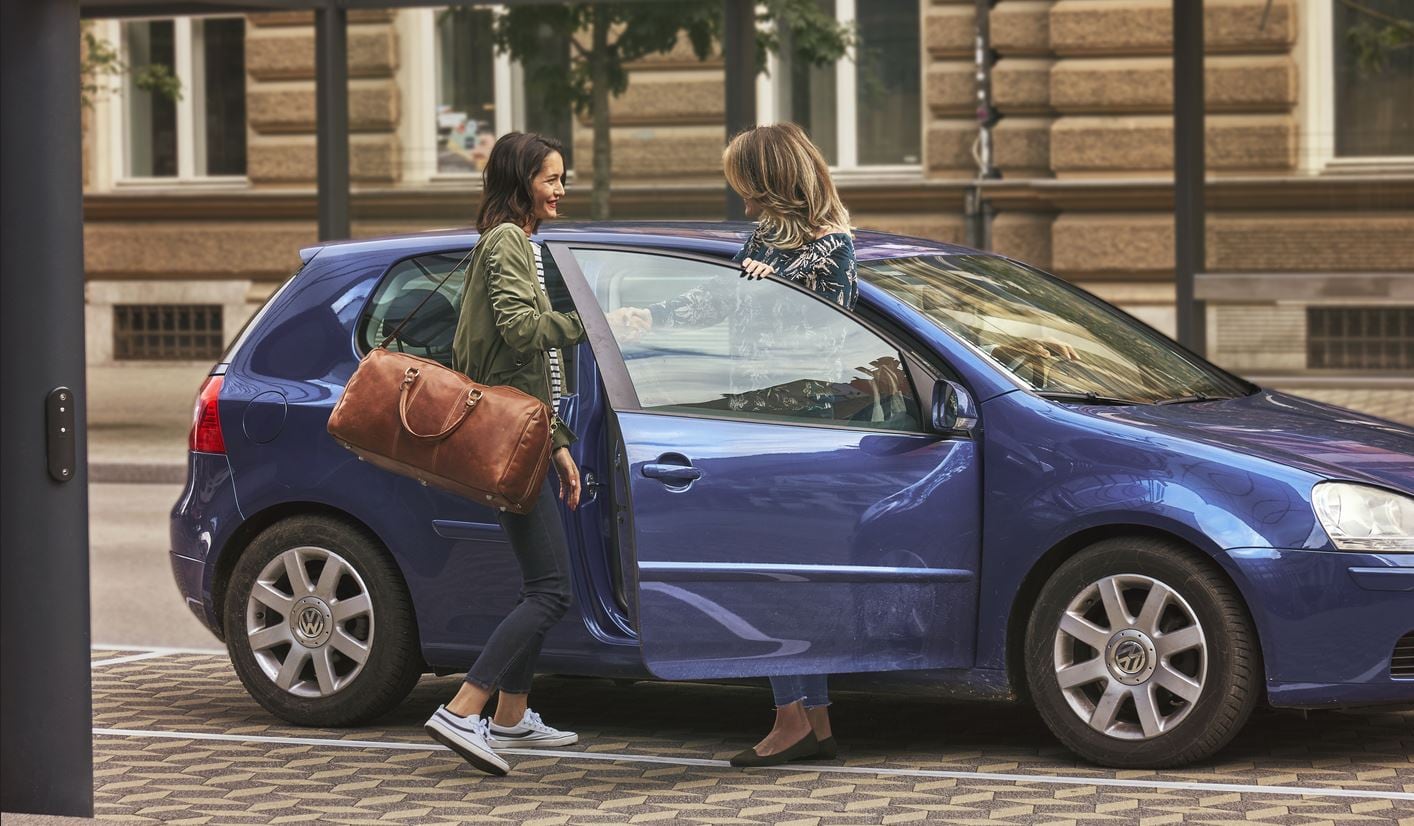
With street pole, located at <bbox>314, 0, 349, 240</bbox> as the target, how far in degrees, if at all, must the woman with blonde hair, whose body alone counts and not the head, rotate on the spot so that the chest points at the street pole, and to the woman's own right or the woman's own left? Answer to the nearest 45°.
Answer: approximately 90° to the woman's own right

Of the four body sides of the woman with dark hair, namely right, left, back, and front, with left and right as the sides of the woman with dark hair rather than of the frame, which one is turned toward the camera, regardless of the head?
right

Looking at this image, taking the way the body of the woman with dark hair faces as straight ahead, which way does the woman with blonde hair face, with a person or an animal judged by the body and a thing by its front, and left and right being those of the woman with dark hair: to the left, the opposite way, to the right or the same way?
the opposite way

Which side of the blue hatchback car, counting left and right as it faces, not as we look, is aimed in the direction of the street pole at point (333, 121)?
left

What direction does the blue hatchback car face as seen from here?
to the viewer's right

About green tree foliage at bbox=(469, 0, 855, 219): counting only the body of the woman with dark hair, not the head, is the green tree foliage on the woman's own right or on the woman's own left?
on the woman's own left

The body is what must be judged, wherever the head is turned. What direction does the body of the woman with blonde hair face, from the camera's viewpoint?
to the viewer's left

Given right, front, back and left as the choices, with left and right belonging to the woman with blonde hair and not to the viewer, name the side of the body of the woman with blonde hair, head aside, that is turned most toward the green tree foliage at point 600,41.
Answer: right

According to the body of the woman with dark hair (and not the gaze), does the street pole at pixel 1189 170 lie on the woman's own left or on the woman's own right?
on the woman's own left

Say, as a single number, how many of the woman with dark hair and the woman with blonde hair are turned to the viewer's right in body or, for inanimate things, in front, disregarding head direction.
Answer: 1
